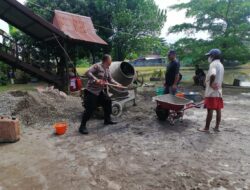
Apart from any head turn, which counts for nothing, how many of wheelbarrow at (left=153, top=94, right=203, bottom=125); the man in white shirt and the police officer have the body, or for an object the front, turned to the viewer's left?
2

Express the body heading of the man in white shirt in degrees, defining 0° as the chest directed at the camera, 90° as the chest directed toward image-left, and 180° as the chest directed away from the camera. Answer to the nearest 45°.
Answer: approximately 90°

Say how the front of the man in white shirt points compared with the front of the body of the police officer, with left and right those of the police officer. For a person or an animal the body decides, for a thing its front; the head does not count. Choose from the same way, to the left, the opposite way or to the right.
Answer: the opposite way

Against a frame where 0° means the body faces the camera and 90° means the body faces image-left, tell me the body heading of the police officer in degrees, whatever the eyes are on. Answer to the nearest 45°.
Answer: approximately 315°

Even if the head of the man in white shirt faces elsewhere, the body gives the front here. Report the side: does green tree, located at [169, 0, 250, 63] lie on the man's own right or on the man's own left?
on the man's own right

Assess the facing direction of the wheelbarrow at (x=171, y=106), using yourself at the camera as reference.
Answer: facing to the left of the viewer
